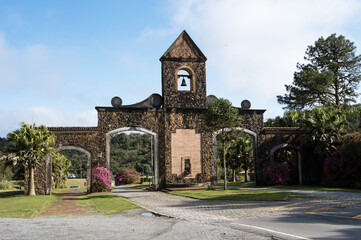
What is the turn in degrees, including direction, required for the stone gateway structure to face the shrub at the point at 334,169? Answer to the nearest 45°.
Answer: approximately 90° to its left

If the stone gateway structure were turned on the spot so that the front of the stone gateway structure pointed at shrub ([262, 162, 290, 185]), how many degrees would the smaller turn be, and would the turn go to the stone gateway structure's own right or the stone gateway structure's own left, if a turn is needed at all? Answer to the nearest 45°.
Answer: approximately 90° to the stone gateway structure's own left

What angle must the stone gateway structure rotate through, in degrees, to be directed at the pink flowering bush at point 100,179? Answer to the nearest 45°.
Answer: approximately 90° to its right

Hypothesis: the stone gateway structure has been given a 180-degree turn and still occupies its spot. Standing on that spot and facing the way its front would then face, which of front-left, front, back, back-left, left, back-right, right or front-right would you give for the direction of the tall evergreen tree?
front-right

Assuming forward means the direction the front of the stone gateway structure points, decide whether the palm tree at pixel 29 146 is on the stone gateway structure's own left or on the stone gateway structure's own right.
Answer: on the stone gateway structure's own right

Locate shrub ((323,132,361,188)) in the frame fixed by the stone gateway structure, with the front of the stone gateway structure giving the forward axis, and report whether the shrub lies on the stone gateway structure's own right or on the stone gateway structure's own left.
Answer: on the stone gateway structure's own left

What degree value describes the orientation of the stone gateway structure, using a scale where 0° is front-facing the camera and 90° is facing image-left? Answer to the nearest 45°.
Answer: approximately 0°
